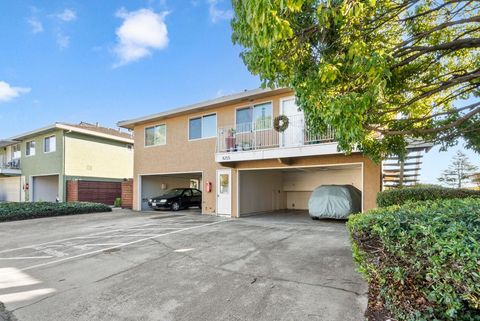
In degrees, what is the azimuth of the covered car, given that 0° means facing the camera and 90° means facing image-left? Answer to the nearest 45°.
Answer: approximately 225°

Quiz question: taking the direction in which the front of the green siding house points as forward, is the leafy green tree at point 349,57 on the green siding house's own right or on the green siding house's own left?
on the green siding house's own left

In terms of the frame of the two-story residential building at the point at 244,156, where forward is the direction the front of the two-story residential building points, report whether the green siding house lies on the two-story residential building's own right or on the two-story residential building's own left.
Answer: on the two-story residential building's own right

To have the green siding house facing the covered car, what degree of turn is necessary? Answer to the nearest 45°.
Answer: approximately 90° to its left

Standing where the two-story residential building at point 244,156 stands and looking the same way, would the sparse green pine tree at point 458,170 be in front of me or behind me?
behind
